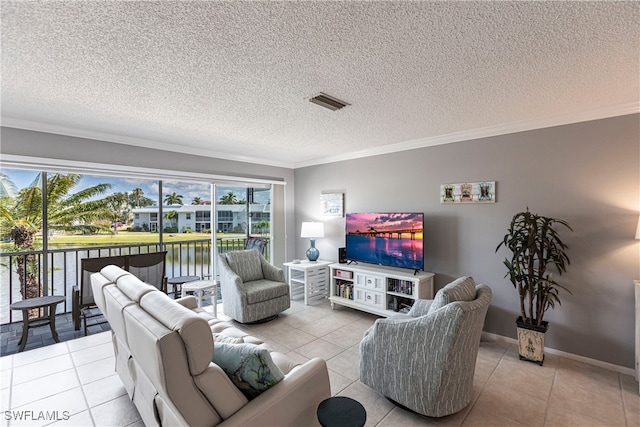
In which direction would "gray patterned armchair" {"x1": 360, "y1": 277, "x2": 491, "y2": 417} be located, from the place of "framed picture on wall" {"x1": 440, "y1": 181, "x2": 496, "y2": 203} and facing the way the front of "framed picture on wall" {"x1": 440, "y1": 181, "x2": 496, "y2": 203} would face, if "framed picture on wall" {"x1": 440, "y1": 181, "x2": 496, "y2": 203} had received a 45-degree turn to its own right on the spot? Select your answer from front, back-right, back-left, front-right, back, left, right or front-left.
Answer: left

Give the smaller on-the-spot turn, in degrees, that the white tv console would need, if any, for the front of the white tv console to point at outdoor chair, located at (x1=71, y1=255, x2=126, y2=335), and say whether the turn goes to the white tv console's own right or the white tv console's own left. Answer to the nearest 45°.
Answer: approximately 45° to the white tv console's own right

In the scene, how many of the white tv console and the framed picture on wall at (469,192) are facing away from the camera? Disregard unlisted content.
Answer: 0

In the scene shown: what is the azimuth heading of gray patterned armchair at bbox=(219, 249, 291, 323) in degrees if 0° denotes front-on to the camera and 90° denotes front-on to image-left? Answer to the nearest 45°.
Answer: approximately 315°

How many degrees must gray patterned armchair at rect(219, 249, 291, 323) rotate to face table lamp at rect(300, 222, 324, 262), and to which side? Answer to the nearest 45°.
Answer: approximately 90° to its left

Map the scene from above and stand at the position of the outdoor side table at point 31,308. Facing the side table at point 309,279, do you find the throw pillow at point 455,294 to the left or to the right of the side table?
right

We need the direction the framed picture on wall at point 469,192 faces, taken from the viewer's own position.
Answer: facing the viewer and to the left of the viewer

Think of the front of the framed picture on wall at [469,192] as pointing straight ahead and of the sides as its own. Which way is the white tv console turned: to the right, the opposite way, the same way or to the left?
the same way

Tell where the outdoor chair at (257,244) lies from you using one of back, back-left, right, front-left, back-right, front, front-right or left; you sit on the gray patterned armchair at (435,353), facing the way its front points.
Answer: front

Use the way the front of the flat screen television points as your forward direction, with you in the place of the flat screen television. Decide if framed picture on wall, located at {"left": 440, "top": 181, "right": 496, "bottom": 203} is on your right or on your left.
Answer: on your left

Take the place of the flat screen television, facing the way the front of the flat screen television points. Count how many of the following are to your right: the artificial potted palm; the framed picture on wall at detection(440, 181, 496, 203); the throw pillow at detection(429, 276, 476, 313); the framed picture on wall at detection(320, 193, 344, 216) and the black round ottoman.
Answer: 1

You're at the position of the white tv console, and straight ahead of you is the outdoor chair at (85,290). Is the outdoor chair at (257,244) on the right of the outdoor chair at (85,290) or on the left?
right

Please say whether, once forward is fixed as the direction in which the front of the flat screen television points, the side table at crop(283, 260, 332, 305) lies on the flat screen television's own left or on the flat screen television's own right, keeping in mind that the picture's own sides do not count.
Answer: on the flat screen television's own right
